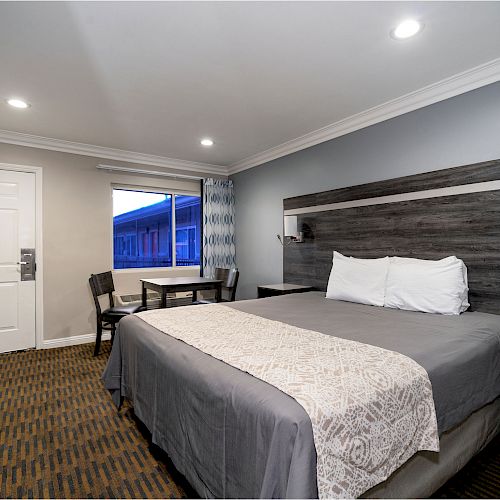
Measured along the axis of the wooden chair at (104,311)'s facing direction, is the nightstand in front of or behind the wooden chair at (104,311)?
in front

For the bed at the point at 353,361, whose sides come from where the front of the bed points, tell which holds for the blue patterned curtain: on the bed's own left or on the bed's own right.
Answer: on the bed's own right

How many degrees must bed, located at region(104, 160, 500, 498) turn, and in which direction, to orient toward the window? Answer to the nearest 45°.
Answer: approximately 90° to its right

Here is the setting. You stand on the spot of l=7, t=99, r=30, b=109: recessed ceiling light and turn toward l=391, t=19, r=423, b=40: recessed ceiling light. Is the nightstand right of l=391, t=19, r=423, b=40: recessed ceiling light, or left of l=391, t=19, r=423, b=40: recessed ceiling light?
left

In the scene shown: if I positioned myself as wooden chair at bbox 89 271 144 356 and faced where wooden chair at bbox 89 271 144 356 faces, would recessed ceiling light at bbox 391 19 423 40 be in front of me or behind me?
in front

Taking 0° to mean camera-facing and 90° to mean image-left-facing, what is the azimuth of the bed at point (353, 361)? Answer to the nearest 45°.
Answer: approximately 45°

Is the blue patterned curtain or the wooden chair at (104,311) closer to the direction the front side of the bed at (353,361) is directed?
the wooden chair

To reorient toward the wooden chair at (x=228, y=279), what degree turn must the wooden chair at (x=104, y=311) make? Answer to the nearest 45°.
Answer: approximately 45° to its left

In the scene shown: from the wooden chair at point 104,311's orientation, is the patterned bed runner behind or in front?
in front
